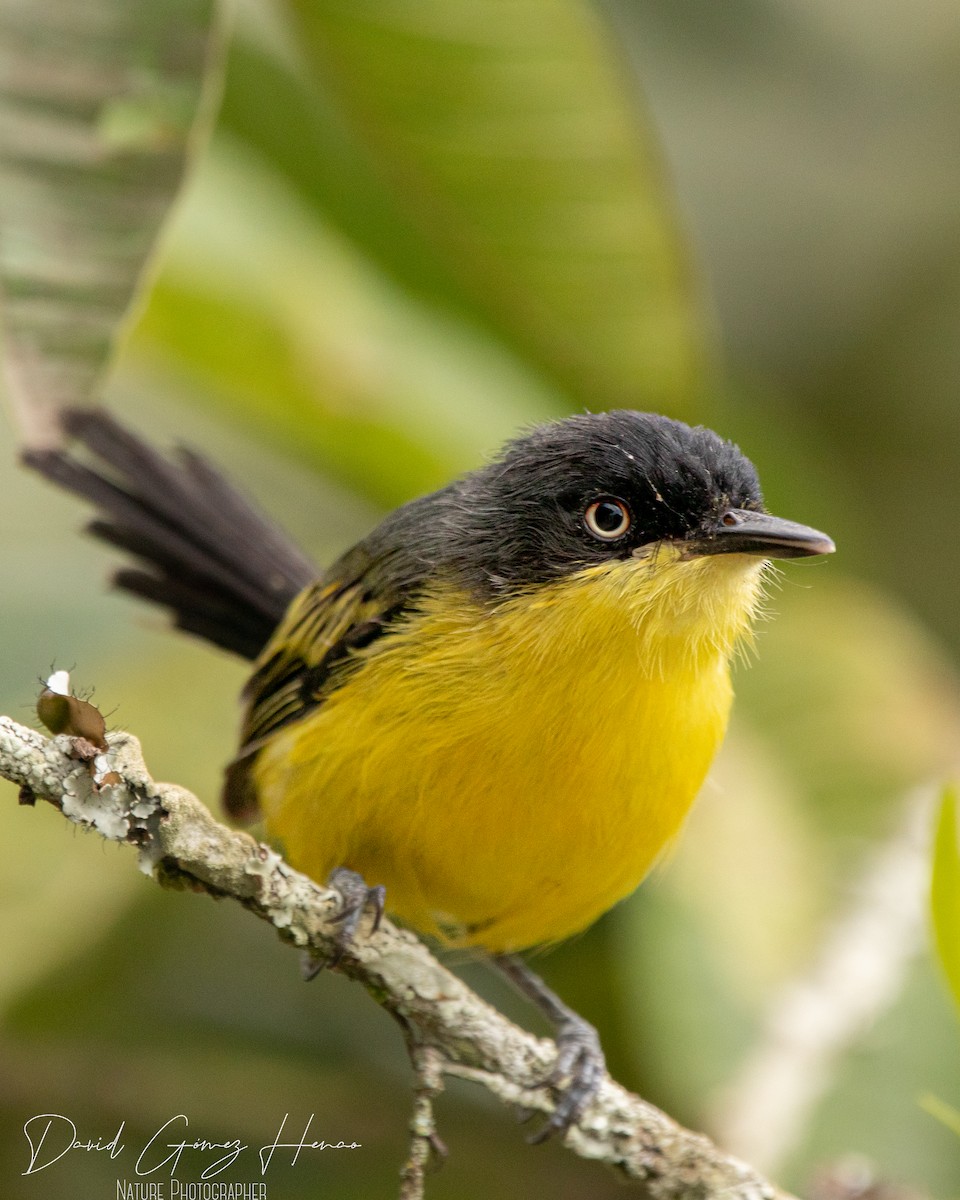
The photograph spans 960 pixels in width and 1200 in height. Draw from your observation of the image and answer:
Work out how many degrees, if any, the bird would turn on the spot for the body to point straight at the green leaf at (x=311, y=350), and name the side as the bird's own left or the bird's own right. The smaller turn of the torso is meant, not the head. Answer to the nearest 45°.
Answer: approximately 180°

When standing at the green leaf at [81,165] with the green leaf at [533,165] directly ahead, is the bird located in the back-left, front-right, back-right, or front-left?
front-right

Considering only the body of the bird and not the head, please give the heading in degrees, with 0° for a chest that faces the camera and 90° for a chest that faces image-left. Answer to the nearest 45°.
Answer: approximately 315°

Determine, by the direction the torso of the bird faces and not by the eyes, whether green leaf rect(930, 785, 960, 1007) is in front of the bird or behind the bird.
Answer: in front

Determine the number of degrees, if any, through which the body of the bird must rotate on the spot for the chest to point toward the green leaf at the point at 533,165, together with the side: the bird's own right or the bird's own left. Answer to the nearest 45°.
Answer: approximately 180°

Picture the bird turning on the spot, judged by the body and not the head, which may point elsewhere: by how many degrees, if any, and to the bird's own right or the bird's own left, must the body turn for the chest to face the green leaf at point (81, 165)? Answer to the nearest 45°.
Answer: approximately 135° to the bird's own right
